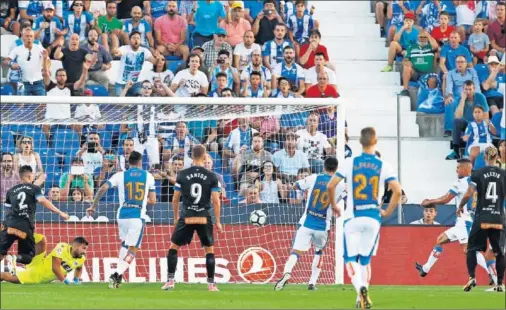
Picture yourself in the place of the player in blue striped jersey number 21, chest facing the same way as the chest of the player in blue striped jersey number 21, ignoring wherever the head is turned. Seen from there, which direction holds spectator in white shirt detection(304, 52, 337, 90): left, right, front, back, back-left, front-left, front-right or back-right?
front

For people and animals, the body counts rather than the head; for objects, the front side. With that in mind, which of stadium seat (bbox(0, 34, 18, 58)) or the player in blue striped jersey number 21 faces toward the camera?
the stadium seat

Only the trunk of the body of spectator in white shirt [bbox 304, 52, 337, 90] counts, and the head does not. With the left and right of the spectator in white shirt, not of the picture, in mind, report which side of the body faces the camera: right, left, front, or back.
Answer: front

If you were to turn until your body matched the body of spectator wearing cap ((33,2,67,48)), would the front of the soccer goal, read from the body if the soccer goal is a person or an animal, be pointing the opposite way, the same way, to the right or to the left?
the same way

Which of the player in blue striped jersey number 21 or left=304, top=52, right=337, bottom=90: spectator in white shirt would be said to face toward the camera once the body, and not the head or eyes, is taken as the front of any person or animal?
the spectator in white shirt

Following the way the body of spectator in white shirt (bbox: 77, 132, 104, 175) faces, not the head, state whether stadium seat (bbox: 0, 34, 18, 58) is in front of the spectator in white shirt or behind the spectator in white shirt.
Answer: behind

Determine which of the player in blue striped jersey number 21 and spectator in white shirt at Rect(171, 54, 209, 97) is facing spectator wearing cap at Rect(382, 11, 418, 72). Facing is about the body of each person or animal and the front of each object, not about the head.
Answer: the player in blue striped jersey number 21

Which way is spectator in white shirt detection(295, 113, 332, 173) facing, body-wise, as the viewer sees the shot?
toward the camera

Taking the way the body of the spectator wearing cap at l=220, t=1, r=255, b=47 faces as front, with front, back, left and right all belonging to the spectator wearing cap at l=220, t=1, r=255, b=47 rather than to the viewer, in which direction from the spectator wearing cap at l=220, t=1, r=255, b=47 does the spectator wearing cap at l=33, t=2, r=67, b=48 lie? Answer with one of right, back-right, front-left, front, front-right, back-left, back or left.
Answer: right

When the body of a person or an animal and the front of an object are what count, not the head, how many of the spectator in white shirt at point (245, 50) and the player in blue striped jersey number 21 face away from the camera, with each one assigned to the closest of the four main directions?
1

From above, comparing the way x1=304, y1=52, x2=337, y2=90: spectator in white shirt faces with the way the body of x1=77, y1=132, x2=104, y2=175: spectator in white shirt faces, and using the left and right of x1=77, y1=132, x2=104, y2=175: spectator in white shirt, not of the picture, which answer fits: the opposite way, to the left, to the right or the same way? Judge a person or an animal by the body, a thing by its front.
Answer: the same way

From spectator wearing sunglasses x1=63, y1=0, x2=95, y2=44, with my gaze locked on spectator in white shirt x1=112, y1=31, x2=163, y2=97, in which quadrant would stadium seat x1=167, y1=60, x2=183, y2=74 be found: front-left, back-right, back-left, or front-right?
front-left

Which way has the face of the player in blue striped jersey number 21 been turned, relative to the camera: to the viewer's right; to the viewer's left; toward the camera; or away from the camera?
away from the camera

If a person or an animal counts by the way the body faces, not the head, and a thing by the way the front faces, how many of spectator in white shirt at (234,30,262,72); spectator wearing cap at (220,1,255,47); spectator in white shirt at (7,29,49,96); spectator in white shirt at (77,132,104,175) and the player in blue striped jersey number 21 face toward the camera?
4

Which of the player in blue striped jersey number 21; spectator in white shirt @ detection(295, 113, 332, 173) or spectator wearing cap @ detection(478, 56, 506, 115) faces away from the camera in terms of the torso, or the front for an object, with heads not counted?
the player in blue striped jersey number 21

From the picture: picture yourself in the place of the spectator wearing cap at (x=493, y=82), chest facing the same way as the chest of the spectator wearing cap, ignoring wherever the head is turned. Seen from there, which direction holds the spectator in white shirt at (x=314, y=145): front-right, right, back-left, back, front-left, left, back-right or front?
front-right

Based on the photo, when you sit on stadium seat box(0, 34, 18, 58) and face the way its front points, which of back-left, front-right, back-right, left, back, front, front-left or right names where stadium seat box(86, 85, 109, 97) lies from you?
front-left

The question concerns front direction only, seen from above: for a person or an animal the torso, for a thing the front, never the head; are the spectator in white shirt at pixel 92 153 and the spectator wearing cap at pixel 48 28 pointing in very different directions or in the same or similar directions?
same or similar directions

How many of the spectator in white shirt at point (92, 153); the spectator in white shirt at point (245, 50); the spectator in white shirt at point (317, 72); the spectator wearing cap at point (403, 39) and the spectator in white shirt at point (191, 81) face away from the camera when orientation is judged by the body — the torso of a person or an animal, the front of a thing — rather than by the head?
0
